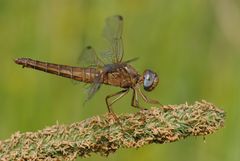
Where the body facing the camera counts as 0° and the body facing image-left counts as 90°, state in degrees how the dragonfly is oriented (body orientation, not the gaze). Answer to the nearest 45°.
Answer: approximately 270°
